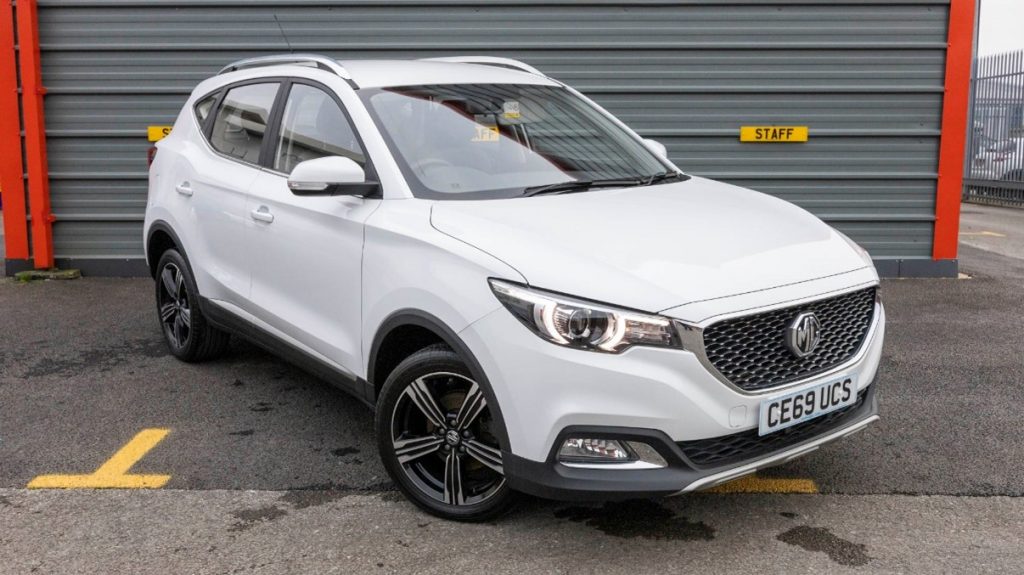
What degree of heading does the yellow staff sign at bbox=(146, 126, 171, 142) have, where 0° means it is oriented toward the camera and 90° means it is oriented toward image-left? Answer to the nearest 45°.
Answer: approximately 0°

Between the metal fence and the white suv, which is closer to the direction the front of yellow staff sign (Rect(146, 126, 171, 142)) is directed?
the white suv

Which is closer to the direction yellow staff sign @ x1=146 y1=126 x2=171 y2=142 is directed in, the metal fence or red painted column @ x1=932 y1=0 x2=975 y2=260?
the red painted column

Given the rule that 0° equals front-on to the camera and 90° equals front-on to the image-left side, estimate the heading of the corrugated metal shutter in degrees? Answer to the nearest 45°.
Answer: approximately 0°

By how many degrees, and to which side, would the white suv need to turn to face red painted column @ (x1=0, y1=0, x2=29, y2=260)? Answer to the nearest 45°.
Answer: approximately 180°

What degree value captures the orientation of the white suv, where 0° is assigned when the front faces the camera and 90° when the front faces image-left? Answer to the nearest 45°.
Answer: approximately 315°

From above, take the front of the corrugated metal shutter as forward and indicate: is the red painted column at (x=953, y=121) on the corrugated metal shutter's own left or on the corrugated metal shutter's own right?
on the corrugated metal shutter's own left

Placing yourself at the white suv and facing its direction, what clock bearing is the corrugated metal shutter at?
The corrugated metal shutter is roughly at 8 o'clock from the white suv.

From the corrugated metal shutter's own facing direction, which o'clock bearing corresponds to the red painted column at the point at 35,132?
The red painted column is roughly at 3 o'clock from the corrugated metal shutter.
